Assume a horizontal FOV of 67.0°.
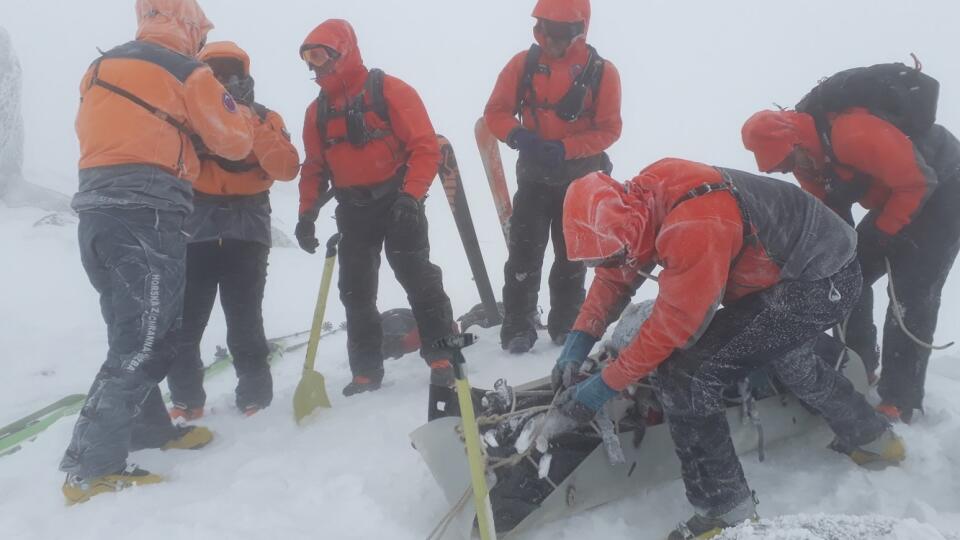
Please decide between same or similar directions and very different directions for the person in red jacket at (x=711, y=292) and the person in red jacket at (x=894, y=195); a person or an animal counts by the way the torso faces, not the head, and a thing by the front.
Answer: same or similar directions

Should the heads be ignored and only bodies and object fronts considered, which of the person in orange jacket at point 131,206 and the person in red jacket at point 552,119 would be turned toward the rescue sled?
the person in red jacket at point 552,119

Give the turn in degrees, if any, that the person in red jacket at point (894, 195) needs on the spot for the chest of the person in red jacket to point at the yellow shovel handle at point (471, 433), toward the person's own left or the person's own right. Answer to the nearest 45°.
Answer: approximately 45° to the person's own left

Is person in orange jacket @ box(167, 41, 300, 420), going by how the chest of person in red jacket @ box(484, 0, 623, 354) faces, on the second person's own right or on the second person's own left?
on the second person's own right

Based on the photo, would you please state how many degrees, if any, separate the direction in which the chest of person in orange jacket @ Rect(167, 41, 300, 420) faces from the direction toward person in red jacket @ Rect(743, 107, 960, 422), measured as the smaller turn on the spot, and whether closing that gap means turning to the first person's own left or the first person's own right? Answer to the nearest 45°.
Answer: approximately 45° to the first person's own left

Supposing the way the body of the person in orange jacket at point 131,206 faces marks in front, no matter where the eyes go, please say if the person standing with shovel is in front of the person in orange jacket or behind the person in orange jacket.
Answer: in front

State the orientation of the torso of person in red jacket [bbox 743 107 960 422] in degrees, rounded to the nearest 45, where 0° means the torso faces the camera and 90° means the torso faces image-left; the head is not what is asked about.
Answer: approximately 90°

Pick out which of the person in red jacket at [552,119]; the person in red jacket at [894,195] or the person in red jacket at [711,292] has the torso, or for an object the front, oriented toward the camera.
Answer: the person in red jacket at [552,119]

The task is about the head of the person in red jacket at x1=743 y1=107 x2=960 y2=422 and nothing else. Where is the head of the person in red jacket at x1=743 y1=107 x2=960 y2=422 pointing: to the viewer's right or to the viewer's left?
to the viewer's left

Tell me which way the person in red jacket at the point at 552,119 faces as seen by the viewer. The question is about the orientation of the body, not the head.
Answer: toward the camera
